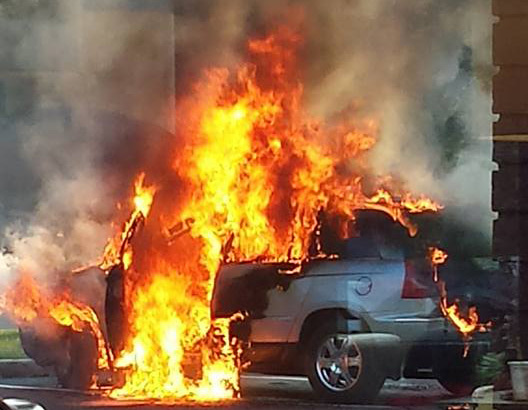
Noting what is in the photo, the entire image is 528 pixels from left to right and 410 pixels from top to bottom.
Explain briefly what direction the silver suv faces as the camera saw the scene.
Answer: facing away from the viewer and to the left of the viewer
